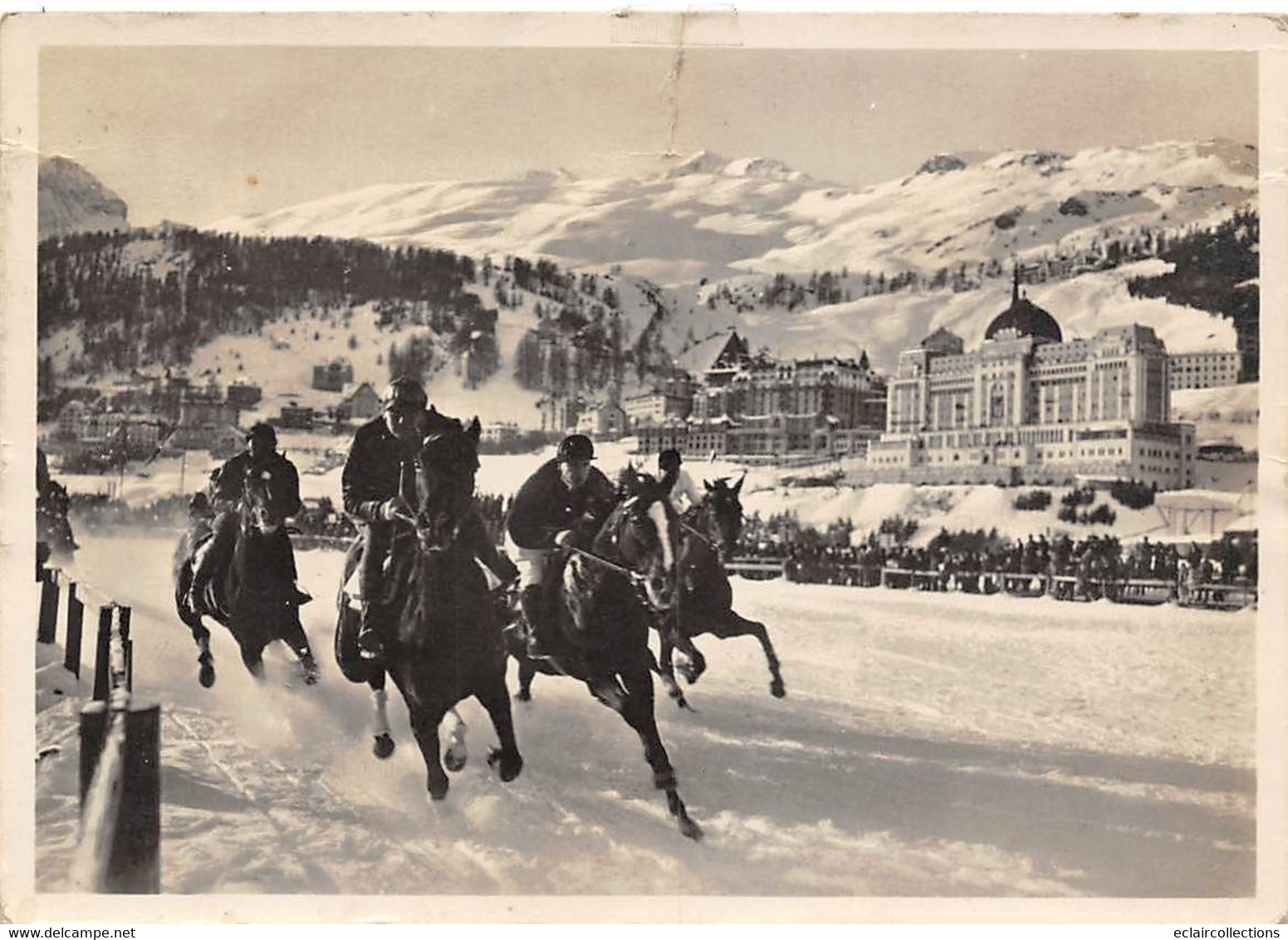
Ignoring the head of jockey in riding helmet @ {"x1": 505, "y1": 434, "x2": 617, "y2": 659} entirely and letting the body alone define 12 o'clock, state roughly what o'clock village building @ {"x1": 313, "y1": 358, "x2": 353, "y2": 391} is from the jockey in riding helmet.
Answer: The village building is roughly at 5 o'clock from the jockey in riding helmet.

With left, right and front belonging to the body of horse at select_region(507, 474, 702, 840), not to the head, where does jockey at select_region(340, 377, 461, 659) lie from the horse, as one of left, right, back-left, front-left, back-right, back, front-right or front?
back-right

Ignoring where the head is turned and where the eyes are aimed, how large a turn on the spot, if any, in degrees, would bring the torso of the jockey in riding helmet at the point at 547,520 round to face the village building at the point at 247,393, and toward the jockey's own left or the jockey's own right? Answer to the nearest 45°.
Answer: approximately 135° to the jockey's own right

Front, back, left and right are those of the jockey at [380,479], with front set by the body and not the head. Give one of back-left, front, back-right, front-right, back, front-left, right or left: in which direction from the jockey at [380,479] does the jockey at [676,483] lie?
left

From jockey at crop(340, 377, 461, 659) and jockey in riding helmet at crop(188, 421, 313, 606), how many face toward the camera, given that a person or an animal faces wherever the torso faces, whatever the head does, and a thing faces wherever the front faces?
2

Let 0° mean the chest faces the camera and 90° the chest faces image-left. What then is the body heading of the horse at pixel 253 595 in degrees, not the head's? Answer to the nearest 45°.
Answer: approximately 315°

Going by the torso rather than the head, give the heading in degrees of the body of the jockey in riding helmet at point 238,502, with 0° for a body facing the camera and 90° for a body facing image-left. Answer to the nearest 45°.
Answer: approximately 0°

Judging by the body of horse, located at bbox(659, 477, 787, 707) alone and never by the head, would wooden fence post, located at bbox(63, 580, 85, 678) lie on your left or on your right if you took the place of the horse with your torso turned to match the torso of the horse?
on your right
